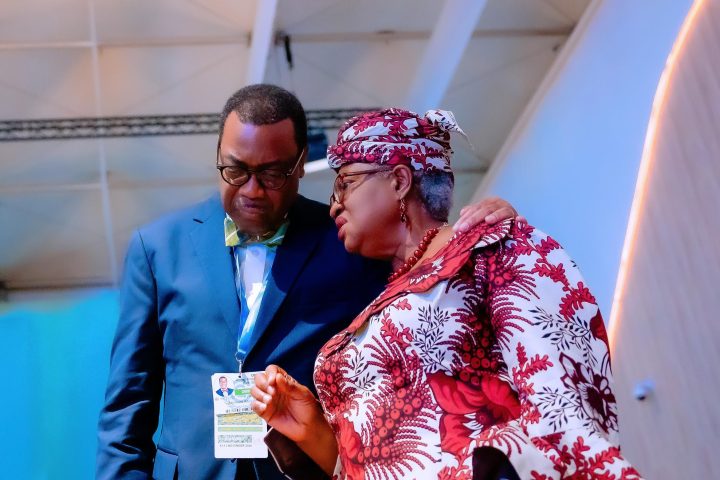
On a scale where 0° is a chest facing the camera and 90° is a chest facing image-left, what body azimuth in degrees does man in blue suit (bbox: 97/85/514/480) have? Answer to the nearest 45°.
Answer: approximately 0°

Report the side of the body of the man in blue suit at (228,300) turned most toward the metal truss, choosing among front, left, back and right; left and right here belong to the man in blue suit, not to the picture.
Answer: back

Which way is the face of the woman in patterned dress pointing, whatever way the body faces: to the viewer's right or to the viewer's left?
to the viewer's left

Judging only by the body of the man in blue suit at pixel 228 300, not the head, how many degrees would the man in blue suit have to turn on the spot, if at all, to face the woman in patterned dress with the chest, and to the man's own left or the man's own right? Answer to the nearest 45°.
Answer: approximately 45° to the man's own left

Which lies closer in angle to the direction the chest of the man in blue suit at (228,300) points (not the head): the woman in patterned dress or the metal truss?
the woman in patterned dress
